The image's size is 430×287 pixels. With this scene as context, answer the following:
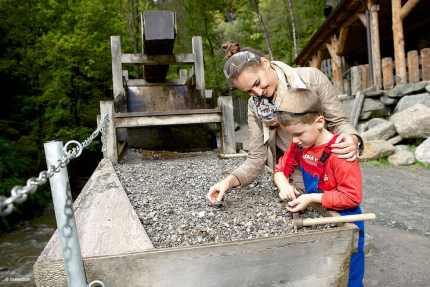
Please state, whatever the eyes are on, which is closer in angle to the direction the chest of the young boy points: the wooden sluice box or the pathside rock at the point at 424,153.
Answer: the wooden sluice box

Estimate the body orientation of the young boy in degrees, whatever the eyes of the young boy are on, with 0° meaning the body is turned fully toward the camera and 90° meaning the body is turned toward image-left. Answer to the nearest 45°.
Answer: approximately 45°

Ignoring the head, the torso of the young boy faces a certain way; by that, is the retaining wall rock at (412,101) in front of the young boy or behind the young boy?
behind

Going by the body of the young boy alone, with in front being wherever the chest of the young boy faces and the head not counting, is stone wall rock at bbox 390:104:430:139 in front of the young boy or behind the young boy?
behind

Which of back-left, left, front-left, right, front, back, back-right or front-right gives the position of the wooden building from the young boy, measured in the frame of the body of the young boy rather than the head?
back-right

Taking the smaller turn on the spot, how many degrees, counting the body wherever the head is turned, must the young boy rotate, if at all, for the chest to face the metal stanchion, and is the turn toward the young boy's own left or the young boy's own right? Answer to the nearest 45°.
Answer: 0° — they already face it
